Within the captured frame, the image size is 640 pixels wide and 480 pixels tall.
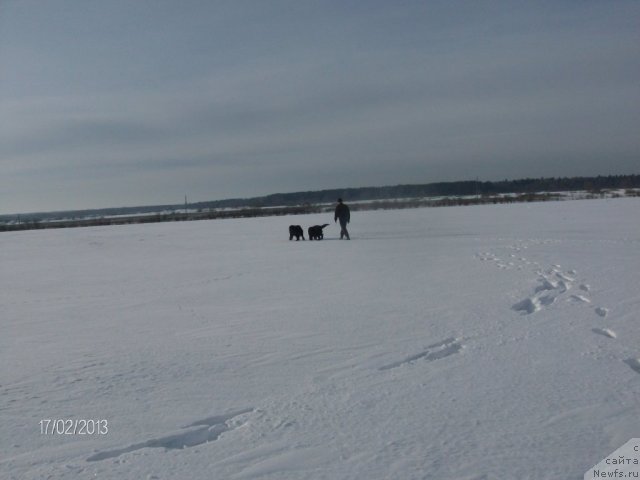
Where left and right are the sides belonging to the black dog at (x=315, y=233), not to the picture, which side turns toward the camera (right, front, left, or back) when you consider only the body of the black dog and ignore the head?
left
